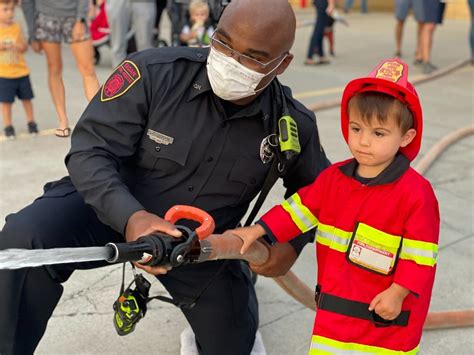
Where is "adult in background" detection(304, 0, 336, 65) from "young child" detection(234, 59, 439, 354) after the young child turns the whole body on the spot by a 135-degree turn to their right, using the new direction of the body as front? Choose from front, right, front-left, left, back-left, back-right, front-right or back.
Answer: front

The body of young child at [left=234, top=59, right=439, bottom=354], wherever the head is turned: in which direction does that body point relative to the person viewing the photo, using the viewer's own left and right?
facing the viewer and to the left of the viewer

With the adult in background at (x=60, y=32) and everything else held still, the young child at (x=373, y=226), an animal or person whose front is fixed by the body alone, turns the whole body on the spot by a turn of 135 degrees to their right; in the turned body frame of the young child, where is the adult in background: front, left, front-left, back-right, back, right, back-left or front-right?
front-left

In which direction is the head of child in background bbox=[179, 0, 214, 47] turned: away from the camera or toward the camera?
toward the camera

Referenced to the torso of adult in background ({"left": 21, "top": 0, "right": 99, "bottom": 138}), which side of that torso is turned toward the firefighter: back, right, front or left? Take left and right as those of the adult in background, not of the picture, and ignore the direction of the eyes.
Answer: front

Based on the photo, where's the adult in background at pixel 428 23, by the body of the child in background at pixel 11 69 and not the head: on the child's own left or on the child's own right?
on the child's own left

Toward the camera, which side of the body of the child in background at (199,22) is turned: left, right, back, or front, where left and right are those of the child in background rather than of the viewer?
front

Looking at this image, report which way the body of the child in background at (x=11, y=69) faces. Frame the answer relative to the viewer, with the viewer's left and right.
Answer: facing the viewer

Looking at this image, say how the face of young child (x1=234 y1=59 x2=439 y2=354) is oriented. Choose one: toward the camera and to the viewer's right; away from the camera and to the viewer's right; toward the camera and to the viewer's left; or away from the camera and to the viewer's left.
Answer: toward the camera and to the viewer's left

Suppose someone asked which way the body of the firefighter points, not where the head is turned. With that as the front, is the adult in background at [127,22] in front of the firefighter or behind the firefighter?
behind
